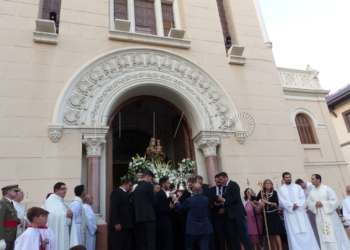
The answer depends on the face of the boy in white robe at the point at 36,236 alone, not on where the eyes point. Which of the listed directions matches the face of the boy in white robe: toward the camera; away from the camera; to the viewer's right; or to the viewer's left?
to the viewer's right

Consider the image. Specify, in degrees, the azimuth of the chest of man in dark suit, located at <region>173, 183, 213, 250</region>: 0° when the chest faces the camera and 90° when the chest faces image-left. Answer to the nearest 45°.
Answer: approximately 180°

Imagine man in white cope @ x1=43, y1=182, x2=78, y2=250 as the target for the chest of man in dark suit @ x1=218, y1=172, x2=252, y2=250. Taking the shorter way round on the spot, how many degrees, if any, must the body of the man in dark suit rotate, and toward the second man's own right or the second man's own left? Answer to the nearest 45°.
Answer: approximately 45° to the second man's own left

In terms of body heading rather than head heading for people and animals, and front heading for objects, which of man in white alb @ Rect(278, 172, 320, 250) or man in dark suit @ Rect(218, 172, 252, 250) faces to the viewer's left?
the man in dark suit

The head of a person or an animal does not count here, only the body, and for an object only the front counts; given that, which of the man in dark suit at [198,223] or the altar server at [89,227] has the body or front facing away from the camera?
the man in dark suit

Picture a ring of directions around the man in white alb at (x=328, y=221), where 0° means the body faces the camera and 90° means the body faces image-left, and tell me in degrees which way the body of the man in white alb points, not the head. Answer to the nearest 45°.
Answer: approximately 45°

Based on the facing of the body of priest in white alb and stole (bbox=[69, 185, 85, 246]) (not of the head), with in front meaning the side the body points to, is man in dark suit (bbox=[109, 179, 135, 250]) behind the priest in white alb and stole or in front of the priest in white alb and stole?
in front

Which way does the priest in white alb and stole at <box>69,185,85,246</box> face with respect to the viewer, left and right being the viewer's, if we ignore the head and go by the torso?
facing to the right of the viewer

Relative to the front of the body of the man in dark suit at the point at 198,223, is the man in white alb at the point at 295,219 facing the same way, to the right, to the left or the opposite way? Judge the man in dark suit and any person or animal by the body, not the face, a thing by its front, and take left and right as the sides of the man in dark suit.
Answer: the opposite way

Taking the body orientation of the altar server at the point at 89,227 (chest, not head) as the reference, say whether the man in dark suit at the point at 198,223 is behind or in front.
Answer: in front

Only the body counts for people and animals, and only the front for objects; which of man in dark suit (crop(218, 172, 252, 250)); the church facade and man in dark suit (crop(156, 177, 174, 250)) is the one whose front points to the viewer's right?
man in dark suit (crop(156, 177, 174, 250))

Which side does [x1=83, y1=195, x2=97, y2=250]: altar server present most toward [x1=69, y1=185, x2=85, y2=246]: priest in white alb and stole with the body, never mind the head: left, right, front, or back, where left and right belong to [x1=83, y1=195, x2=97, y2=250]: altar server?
back
